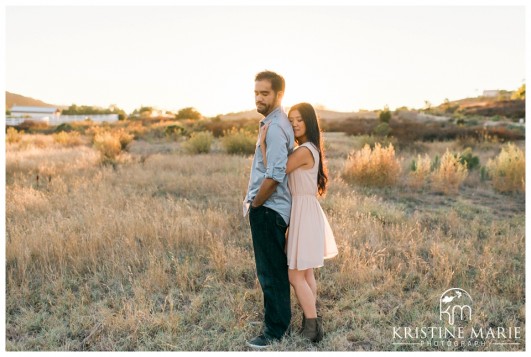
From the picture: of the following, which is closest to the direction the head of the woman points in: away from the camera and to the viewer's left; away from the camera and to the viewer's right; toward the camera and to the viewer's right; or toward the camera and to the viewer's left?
toward the camera and to the viewer's left

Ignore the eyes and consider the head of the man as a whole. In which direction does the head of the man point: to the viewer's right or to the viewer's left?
to the viewer's left

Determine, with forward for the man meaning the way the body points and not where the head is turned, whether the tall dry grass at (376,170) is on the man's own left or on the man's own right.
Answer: on the man's own right

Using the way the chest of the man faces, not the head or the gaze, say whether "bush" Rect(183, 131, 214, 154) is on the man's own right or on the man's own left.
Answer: on the man's own right

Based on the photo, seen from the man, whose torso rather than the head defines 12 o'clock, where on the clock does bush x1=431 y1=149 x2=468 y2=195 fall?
The bush is roughly at 4 o'clock from the man.

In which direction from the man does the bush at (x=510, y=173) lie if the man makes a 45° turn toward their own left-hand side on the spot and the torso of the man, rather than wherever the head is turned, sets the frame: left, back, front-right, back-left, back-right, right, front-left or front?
back

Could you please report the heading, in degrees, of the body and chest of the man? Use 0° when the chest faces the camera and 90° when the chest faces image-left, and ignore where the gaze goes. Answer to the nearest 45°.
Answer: approximately 90°

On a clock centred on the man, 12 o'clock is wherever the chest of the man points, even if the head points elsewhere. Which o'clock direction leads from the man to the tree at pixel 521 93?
The tree is roughly at 4 o'clock from the man.
